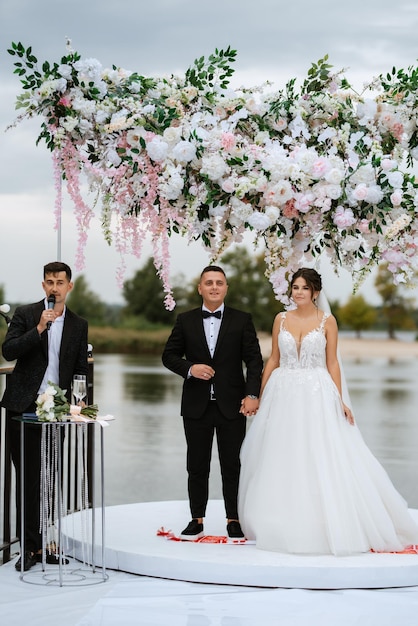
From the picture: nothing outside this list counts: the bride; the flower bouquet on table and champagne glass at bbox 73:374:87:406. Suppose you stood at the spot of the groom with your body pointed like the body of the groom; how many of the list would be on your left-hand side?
1

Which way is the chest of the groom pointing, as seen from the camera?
toward the camera

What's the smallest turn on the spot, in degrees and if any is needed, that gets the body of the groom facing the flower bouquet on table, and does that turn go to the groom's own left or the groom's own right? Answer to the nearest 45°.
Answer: approximately 45° to the groom's own right

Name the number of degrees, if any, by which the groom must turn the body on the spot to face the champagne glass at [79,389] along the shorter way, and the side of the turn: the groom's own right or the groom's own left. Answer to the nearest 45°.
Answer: approximately 45° to the groom's own right

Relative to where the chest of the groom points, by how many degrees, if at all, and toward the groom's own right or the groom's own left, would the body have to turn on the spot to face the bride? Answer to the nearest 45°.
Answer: approximately 90° to the groom's own left
